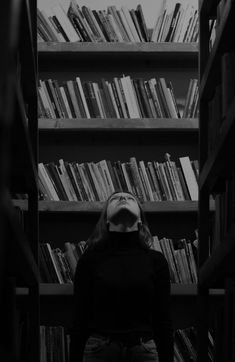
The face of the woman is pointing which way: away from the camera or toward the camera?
toward the camera

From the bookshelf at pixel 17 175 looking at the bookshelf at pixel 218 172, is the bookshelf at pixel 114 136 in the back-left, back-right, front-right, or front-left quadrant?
front-left

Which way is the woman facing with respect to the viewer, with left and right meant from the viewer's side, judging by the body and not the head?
facing the viewer

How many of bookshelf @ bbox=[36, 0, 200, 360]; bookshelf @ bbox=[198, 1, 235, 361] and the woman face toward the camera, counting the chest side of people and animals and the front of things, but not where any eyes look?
2

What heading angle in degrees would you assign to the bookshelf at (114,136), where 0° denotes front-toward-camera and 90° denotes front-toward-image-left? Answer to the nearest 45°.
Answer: approximately 0°

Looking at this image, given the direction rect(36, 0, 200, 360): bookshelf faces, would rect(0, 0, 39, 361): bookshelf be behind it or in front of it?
in front

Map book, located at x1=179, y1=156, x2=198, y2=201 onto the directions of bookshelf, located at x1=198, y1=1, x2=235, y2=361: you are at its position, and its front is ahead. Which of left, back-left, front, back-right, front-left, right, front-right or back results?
right

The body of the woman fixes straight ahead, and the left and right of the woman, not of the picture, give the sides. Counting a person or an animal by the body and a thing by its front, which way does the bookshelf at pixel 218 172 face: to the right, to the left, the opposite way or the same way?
to the right

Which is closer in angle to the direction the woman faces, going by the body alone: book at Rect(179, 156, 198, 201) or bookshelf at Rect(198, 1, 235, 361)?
the bookshelf

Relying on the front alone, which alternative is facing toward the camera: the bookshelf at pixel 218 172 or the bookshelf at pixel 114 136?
the bookshelf at pixel 114 136

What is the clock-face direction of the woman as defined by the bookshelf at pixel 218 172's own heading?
The woman is roughly at 1 o'clock from the bookshelf.

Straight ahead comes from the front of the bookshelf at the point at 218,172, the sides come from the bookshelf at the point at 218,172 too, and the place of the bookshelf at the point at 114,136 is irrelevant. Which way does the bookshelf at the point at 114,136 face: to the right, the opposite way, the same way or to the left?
to the left

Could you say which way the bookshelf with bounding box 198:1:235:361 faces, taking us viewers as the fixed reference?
facing to the left of the viewer
